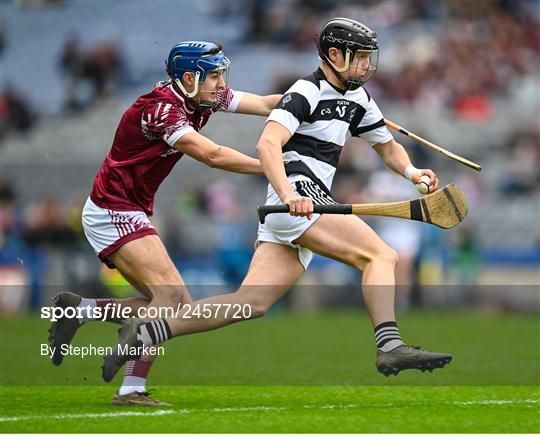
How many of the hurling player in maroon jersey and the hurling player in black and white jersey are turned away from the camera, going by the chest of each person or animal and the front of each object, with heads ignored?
0

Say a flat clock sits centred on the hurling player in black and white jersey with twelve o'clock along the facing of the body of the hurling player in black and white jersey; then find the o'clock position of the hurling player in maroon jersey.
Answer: The hurling player in maroon jersey is roughly at 5 o'clock from the hurling player in black and white jersey.

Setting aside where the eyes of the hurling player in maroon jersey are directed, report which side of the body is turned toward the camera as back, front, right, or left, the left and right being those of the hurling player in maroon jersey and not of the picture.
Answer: right

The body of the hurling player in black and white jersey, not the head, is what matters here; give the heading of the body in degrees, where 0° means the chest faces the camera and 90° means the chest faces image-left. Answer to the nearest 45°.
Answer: approximately 315°

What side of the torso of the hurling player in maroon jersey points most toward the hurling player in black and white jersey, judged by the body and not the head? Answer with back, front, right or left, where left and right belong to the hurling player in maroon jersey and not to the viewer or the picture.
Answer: front

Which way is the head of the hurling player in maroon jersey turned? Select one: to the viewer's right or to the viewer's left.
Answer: to the viewer's right

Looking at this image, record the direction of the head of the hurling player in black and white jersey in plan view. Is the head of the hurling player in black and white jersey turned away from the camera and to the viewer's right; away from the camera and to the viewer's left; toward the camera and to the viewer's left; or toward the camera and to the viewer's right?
toward the camera and to the viewer's right
